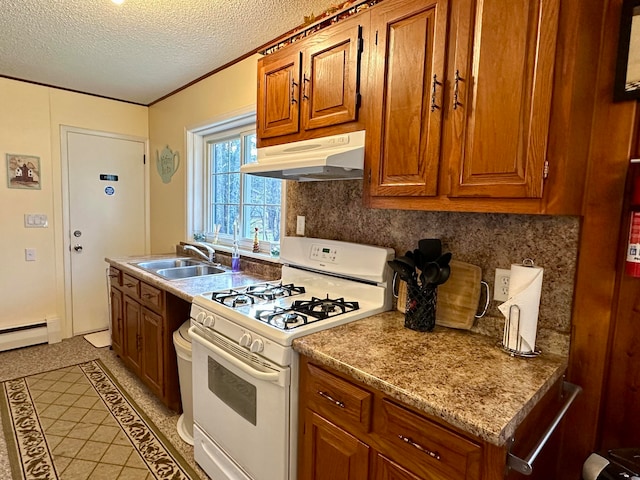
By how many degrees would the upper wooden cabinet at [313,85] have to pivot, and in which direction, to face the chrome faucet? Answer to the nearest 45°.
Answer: approximately 90° to its right

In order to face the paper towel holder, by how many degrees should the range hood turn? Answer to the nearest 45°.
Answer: approximately 90° to its left

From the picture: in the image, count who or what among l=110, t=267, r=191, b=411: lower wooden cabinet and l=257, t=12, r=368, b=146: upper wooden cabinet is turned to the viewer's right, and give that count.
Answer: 0

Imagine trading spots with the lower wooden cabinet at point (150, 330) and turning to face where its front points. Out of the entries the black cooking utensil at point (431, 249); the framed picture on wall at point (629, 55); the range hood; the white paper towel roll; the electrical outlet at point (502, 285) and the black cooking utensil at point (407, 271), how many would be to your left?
6

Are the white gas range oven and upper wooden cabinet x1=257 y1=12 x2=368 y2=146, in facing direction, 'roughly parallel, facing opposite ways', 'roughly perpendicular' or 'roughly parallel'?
roughly parallel

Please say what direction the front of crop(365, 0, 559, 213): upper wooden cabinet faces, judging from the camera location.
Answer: facing the viewer and to the left of the viewer

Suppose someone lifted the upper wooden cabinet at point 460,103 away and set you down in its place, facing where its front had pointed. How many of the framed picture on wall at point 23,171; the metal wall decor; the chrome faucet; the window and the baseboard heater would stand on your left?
0

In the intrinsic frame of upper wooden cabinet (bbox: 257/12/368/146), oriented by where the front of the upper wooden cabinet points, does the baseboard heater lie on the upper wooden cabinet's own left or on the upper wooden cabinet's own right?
on the upper wooden cabinet's own right

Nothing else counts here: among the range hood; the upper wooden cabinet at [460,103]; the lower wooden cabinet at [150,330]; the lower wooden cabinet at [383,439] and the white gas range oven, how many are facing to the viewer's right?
0

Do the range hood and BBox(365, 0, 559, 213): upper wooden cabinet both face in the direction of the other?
no

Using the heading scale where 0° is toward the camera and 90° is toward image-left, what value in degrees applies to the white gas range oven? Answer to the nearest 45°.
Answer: approximately 45°

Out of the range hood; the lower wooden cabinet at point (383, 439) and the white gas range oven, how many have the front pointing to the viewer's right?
0

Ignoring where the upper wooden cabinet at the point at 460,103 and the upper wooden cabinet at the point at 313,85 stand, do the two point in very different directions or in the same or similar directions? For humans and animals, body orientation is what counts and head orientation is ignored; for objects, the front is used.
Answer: same or similar directions

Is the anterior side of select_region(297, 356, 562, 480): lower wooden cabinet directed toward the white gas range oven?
no

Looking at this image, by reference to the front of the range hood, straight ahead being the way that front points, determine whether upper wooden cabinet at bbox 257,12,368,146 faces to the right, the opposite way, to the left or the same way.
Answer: the same way

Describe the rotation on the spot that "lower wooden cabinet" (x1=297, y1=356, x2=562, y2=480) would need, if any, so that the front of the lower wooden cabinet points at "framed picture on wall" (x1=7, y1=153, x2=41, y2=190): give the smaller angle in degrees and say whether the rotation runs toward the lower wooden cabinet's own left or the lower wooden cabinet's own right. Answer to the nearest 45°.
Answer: approximately 45° to the lower wooden cabinet's own right
